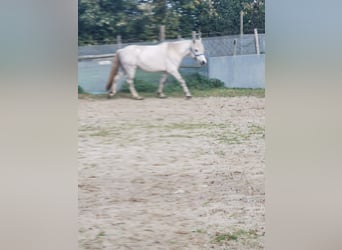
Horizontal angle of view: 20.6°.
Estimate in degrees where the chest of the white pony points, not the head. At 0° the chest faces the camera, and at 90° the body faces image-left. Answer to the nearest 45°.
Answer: approximately 270°
